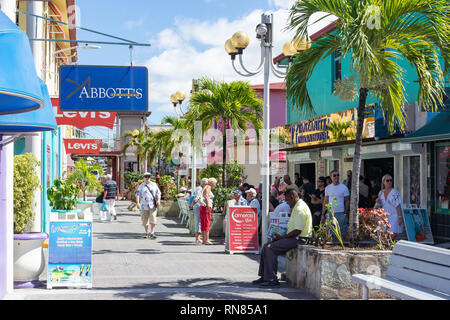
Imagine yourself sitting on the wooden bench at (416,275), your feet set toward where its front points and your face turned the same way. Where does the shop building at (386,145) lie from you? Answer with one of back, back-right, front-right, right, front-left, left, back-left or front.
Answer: back-right

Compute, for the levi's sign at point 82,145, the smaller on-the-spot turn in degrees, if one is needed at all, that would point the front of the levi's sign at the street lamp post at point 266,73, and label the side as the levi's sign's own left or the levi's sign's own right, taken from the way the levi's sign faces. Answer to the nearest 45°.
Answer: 0° — it already faces it

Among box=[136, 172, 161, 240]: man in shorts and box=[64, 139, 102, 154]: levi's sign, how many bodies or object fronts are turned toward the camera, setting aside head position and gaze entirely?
2

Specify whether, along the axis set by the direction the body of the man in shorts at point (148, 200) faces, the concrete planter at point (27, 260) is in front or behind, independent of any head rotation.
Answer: in front

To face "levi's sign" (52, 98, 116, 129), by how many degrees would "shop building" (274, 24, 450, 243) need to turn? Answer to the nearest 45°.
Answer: approximately 45° to its right

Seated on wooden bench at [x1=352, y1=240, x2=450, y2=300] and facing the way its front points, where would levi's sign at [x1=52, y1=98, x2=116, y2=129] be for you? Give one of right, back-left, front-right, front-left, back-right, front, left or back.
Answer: right

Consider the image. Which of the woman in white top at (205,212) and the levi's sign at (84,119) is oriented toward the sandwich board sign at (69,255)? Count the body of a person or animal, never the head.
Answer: the levi's sign
